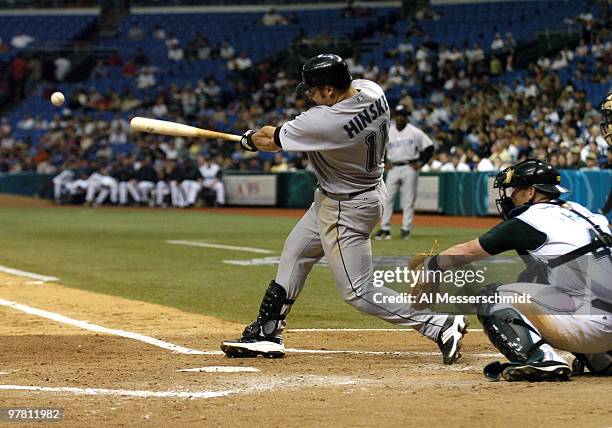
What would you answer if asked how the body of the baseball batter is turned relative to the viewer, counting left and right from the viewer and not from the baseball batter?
facing to the left of the viewer

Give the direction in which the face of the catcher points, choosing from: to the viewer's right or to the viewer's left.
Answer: to the viewer's left

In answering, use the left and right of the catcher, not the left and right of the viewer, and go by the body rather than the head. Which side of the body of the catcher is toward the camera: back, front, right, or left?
left

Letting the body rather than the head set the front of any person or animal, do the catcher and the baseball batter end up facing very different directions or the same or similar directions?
same or similar directions

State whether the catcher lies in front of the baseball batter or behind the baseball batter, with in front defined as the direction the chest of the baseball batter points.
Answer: behind
